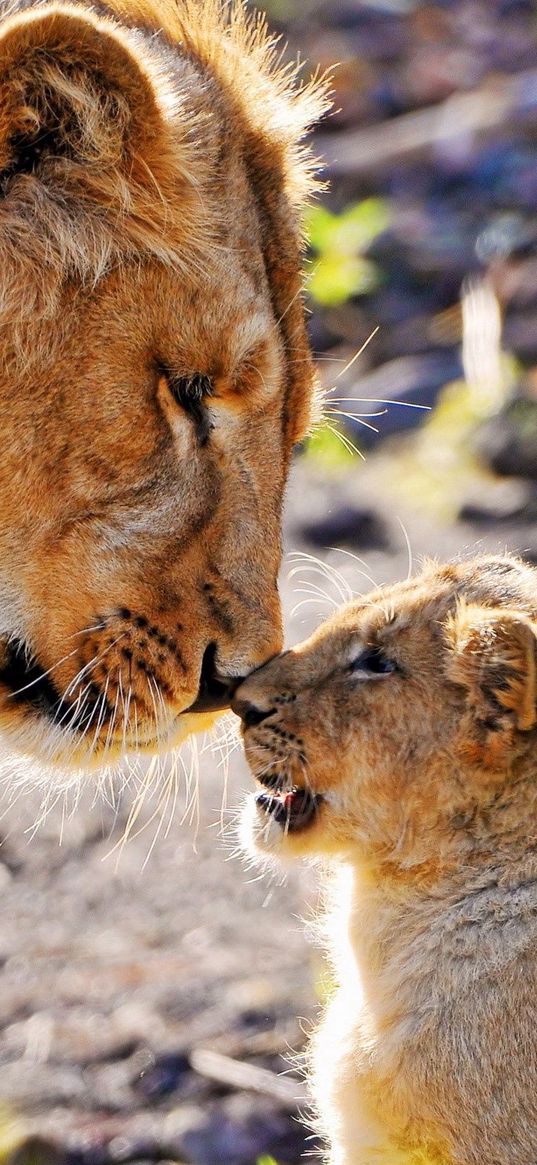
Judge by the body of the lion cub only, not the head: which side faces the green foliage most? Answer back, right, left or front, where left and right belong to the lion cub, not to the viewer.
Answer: right

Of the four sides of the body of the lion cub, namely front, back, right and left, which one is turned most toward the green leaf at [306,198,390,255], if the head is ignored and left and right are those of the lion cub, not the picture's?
right

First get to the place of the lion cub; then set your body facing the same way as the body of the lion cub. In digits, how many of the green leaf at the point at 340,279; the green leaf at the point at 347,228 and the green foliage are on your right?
3

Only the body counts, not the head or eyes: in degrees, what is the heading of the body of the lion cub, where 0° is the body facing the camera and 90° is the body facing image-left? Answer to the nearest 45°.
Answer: approximately 90°

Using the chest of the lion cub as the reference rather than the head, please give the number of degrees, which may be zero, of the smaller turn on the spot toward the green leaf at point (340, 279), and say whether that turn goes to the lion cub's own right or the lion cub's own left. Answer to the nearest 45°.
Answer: approximately 90° to the lion cub's own right
